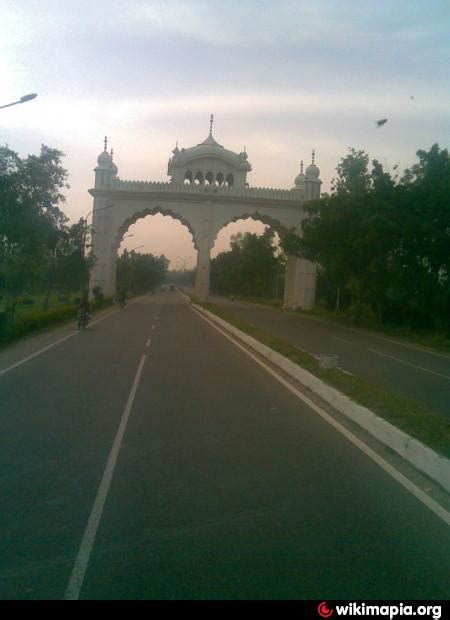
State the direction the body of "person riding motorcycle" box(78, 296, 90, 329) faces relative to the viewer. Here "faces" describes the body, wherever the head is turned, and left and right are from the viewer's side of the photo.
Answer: facing away from the viewer
